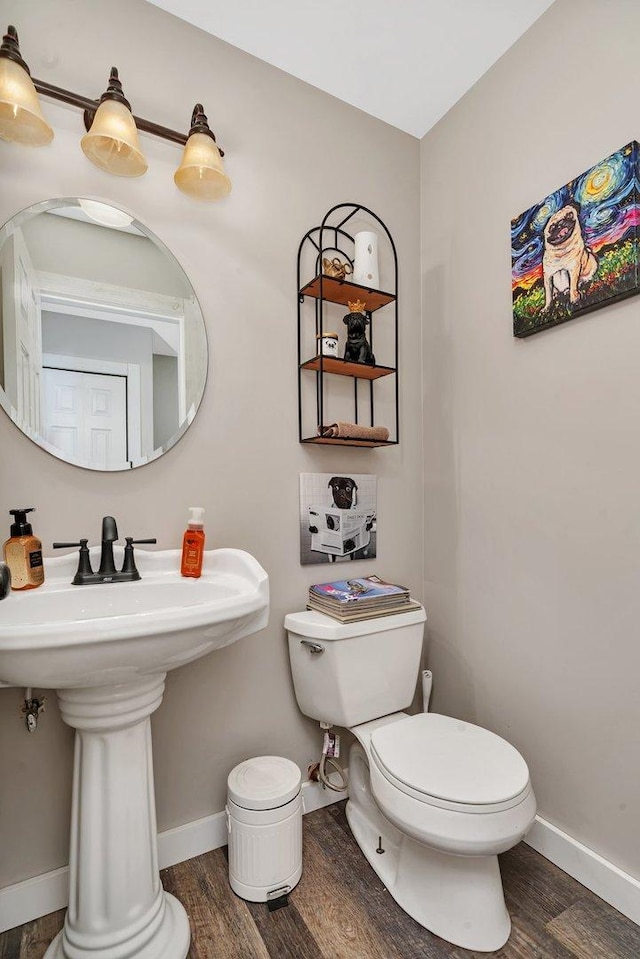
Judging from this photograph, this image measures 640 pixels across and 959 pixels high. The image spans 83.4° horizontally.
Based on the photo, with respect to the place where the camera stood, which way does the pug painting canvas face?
facing the viewer and to the left of the viewer

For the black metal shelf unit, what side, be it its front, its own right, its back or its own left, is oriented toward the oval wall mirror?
right

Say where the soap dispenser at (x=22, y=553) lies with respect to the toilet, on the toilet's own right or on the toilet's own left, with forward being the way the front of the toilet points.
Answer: on the toilet's own right

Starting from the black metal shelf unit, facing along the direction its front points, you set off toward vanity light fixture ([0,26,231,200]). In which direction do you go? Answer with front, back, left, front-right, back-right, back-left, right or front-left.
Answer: right

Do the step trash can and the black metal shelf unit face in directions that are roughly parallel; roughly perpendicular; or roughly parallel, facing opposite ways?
roughly parallel

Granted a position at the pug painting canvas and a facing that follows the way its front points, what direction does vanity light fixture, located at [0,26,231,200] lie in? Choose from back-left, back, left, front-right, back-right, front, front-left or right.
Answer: front

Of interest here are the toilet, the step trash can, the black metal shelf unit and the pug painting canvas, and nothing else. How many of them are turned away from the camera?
0

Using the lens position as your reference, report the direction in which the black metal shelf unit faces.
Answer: facing the viewer and to the right of the viewer

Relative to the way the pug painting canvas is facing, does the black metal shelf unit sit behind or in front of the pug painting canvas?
in front
